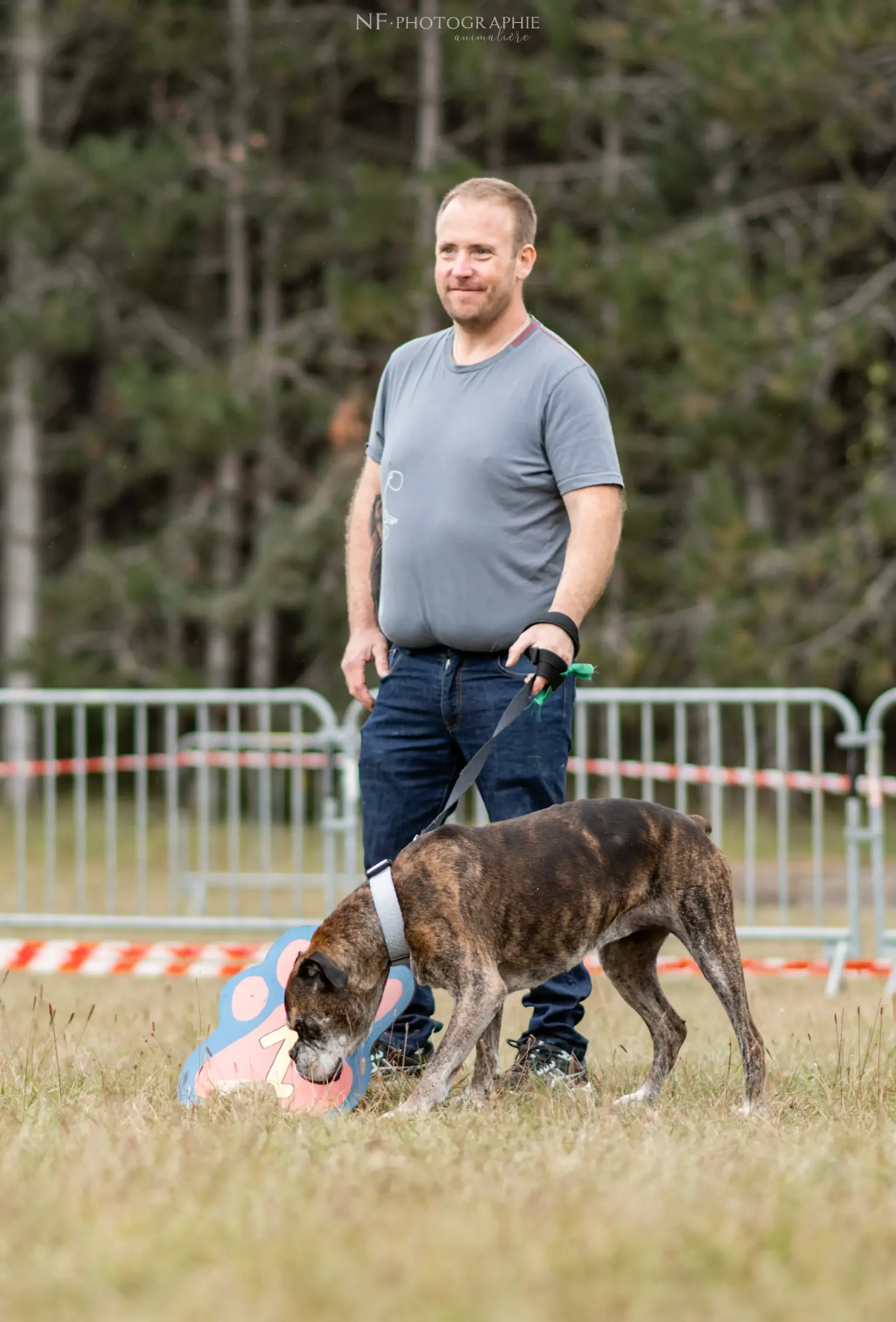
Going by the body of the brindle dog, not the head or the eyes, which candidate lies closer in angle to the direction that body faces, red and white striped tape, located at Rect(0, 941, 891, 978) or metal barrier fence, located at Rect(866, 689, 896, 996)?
the red and white striped tape

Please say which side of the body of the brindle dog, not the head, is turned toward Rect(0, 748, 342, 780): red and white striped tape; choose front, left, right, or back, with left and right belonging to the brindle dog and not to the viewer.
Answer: right

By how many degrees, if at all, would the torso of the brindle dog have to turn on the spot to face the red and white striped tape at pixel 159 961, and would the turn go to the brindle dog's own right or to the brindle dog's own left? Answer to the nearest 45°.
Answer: approximately 45° to the brindle dog's own right

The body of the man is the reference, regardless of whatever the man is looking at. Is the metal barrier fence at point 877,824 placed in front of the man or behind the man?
behind

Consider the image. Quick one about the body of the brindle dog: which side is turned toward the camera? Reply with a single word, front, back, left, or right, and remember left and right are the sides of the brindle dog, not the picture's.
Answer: left

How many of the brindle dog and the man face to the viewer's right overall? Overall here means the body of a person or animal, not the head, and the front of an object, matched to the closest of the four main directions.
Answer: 0

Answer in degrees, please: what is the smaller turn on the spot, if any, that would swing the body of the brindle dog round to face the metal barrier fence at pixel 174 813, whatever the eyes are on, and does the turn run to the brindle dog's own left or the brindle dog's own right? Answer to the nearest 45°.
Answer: approximately 90° to the brindle dog's own right

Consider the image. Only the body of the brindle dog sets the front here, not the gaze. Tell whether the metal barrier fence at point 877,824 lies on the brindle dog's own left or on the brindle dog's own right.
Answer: on the brindle dog's own right

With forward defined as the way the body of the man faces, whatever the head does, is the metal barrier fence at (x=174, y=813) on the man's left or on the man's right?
on the man's right

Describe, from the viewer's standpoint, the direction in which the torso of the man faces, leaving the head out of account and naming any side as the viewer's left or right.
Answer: facing the viewer and to the left of the viewer

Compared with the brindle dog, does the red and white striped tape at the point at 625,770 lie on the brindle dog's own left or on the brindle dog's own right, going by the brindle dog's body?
on the brindle dog's own right
